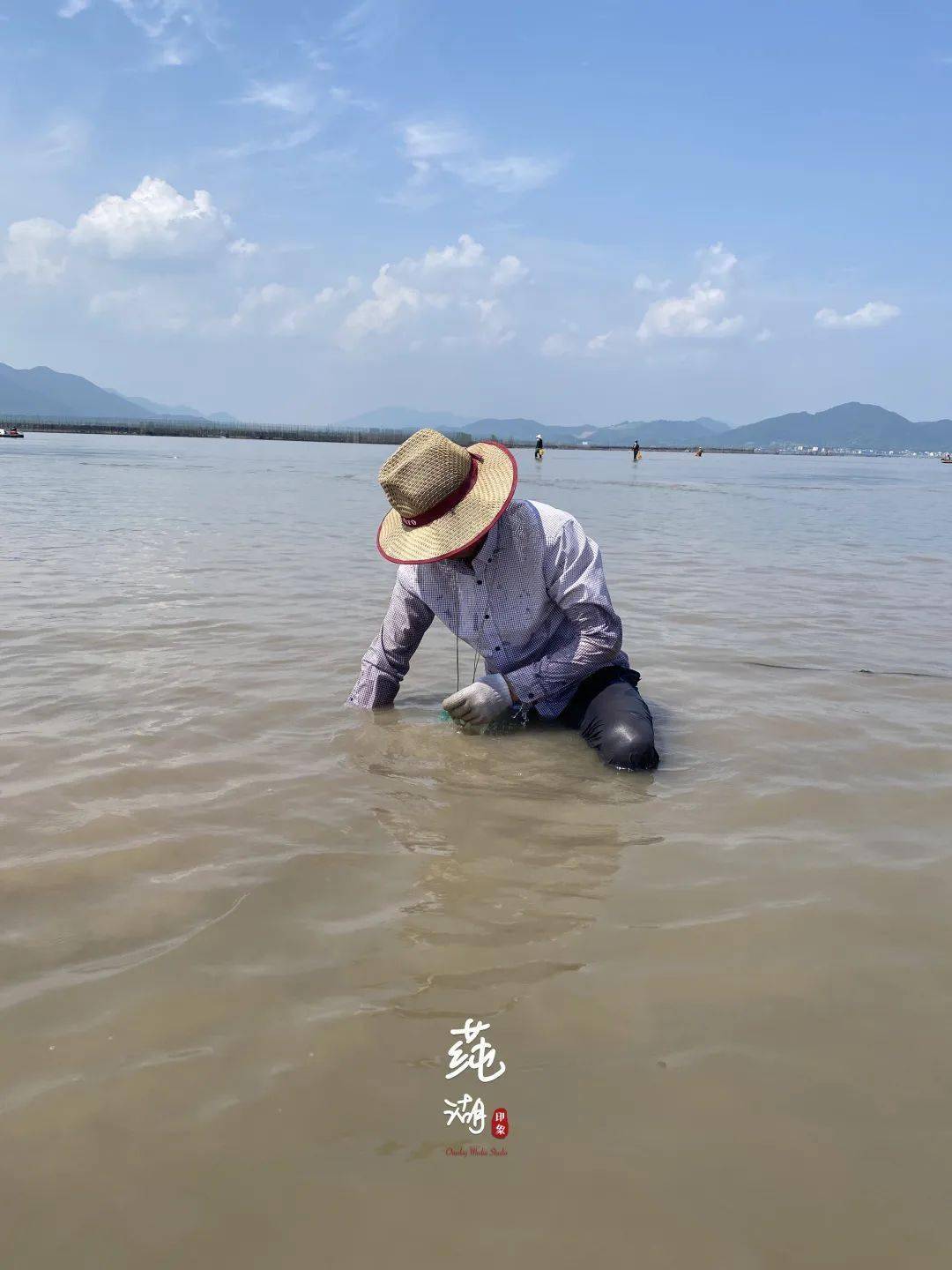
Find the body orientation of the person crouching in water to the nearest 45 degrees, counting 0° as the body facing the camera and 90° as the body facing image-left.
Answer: approximately 45°
